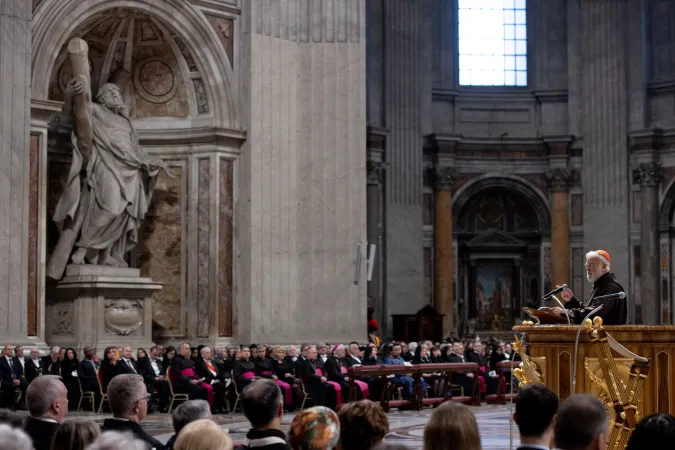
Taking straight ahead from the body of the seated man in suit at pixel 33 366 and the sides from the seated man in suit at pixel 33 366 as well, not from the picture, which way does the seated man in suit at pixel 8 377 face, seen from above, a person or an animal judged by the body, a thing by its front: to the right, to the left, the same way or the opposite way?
the same way

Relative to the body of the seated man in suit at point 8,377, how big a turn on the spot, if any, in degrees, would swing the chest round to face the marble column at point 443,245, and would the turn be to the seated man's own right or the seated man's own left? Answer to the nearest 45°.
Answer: approximately 90° to the seated man's own left

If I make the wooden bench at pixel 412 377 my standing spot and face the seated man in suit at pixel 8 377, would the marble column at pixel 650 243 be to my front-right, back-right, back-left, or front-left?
back-right

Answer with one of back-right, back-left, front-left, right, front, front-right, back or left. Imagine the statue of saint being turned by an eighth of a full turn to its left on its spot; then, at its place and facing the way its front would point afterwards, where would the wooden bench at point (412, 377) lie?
front

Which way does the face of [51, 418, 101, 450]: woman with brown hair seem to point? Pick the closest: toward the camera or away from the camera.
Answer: away from the camera

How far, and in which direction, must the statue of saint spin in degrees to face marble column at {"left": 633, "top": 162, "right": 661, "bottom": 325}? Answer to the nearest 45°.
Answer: approximately 90° to its left

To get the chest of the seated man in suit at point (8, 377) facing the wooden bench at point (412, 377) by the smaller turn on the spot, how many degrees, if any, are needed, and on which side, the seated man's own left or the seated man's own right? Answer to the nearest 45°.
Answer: approximately 45° to the seated man's own left

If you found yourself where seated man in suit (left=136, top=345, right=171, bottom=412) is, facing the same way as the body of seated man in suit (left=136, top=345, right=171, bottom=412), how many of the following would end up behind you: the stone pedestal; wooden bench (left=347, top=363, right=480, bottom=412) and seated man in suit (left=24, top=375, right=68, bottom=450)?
1

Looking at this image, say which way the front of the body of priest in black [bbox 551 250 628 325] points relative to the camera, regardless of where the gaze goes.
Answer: to the viewer's left

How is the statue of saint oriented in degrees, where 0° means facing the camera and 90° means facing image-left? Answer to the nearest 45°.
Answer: approximately 315°

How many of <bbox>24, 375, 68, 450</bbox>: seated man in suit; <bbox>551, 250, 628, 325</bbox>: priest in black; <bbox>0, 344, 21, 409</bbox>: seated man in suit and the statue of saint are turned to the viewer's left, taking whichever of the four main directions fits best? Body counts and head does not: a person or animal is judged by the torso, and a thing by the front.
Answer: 1

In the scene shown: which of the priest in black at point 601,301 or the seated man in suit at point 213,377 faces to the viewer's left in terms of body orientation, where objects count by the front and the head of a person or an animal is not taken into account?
the priest in black

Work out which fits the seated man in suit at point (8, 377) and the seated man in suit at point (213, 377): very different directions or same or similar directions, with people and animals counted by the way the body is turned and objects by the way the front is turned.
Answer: same or similar directions

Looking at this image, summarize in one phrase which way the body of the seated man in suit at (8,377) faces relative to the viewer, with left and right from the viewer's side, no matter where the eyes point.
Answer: facing the viewer and to the right of the viewer

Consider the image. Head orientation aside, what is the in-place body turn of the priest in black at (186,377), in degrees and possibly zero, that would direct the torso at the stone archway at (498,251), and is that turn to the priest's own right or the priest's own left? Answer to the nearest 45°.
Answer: approximately 90° to the priest's own left

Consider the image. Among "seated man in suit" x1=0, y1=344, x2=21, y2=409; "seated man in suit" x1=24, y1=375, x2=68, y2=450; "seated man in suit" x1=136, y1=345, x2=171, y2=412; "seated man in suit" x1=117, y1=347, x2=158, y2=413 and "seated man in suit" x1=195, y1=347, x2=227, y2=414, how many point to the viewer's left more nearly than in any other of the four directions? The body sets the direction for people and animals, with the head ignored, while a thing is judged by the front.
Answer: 0
